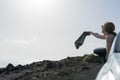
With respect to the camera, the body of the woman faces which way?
to the viewer's left
